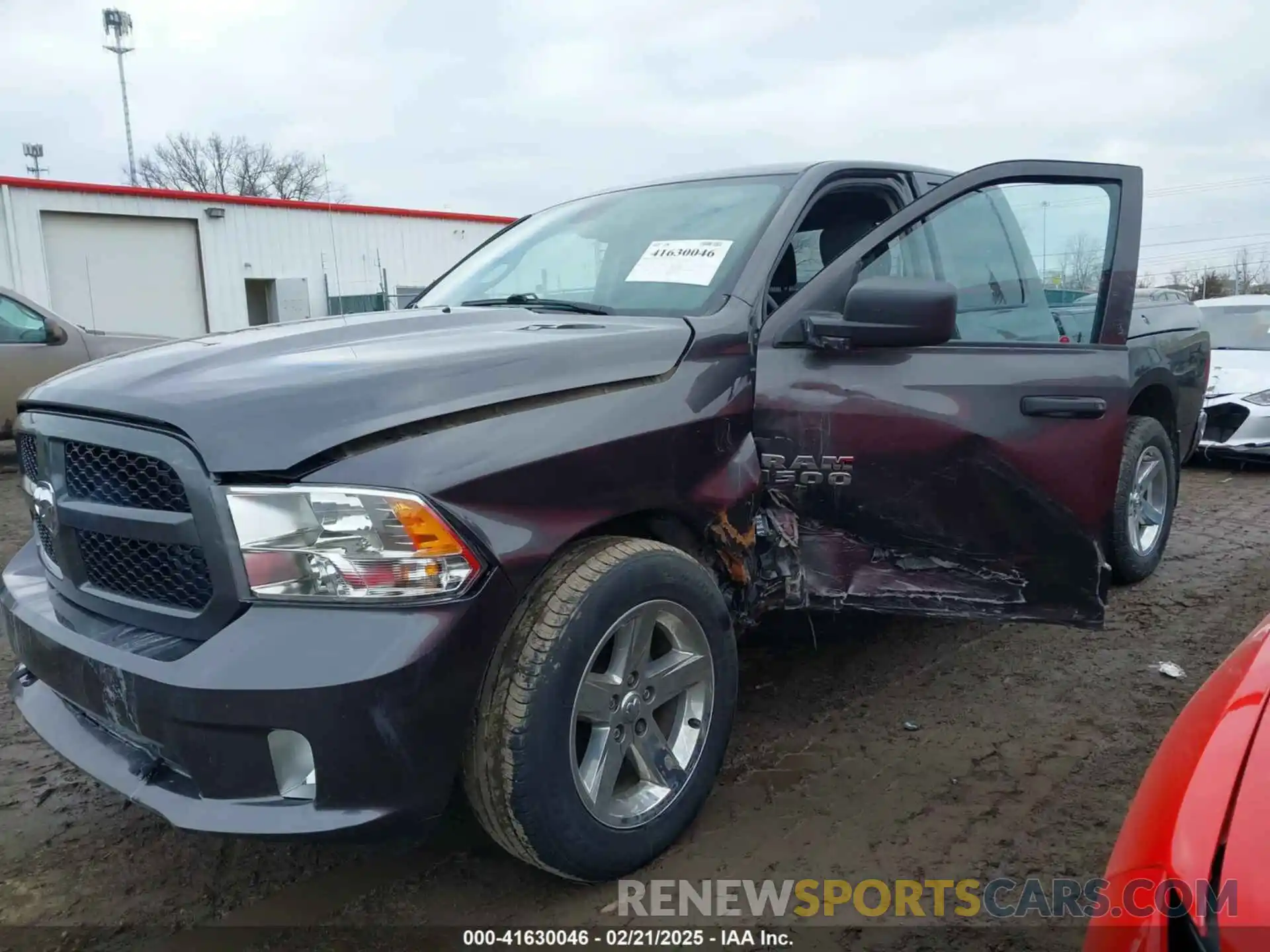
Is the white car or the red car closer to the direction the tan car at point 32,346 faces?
the white car

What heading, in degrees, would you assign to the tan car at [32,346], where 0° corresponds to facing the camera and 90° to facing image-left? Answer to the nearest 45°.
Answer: approximately 270°

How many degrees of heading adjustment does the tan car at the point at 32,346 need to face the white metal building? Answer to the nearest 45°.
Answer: approximately 90° to its left

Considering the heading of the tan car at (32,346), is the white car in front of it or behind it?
in front

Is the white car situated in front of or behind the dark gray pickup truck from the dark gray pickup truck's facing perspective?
behind

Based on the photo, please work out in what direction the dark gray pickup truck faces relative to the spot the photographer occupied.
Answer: facing the viewer and to the left of the viewer

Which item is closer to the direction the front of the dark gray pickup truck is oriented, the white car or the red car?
the red car

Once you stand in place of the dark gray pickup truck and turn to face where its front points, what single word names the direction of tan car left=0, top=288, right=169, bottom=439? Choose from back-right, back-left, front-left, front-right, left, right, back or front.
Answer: right

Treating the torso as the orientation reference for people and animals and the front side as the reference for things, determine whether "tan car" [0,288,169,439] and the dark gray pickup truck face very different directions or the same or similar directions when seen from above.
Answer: very different directions

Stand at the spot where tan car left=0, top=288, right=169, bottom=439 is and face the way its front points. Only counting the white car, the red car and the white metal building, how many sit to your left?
1

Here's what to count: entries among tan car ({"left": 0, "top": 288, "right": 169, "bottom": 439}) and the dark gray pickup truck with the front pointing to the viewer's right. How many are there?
1
